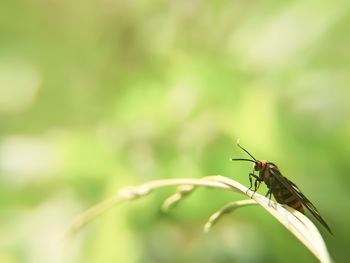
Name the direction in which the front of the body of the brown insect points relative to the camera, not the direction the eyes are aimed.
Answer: to the viewer's left
